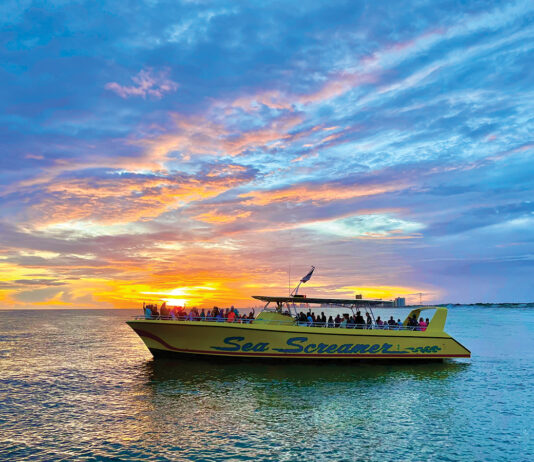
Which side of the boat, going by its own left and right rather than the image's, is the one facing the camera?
left
